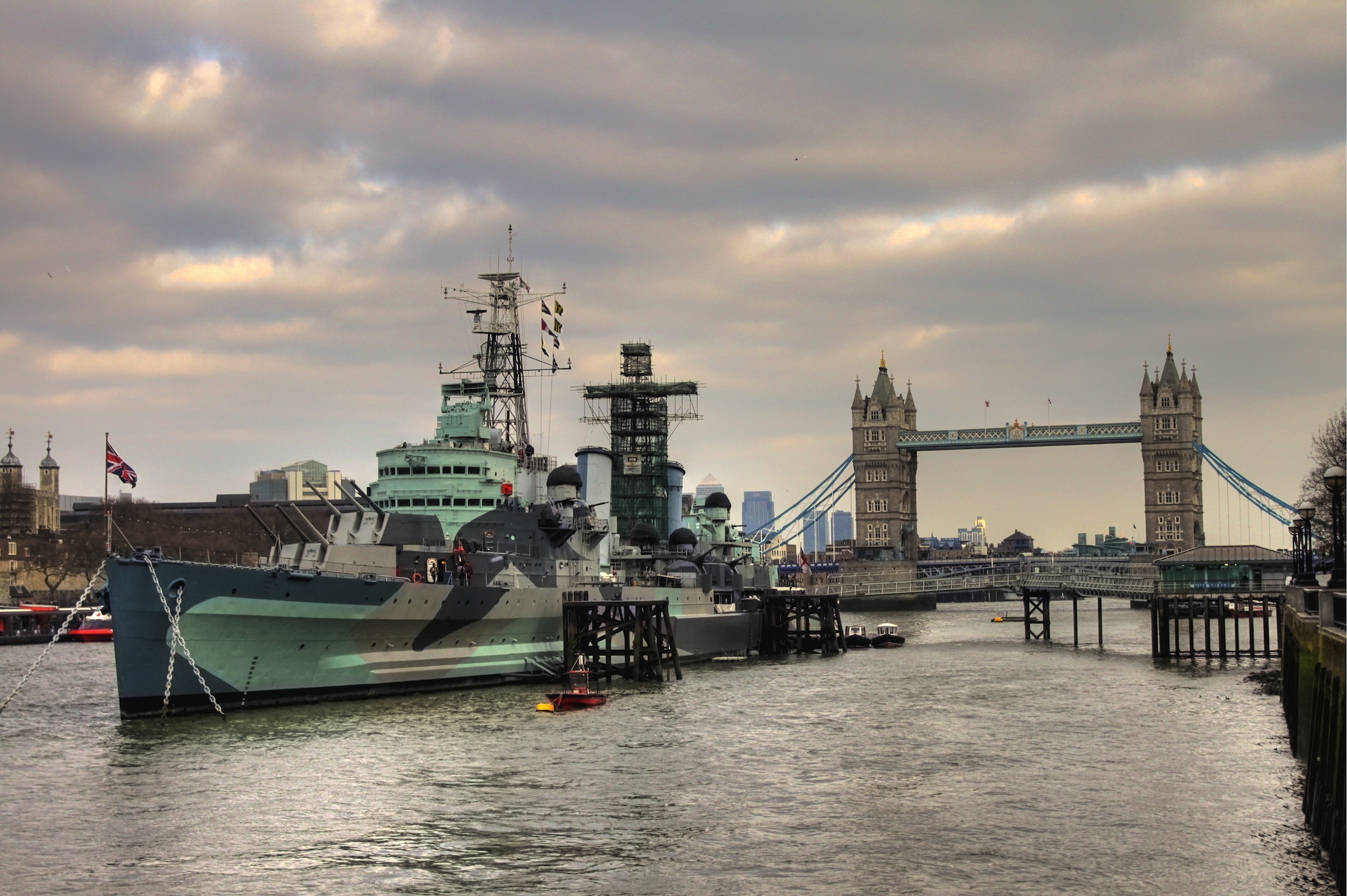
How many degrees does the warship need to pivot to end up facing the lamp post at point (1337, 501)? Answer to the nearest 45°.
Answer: approximately 90° to its left

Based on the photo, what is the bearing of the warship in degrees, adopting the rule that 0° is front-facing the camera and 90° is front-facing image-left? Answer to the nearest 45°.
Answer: approximately 45°

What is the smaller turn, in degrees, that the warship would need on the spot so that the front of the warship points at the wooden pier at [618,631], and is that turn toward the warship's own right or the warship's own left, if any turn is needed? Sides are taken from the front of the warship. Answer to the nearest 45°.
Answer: approximately 180°

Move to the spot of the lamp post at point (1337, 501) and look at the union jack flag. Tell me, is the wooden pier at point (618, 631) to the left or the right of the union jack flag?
right

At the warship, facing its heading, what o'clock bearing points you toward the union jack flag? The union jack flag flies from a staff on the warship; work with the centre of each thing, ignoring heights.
The union jack flag is roughly at 1 o'clock from the warship.
